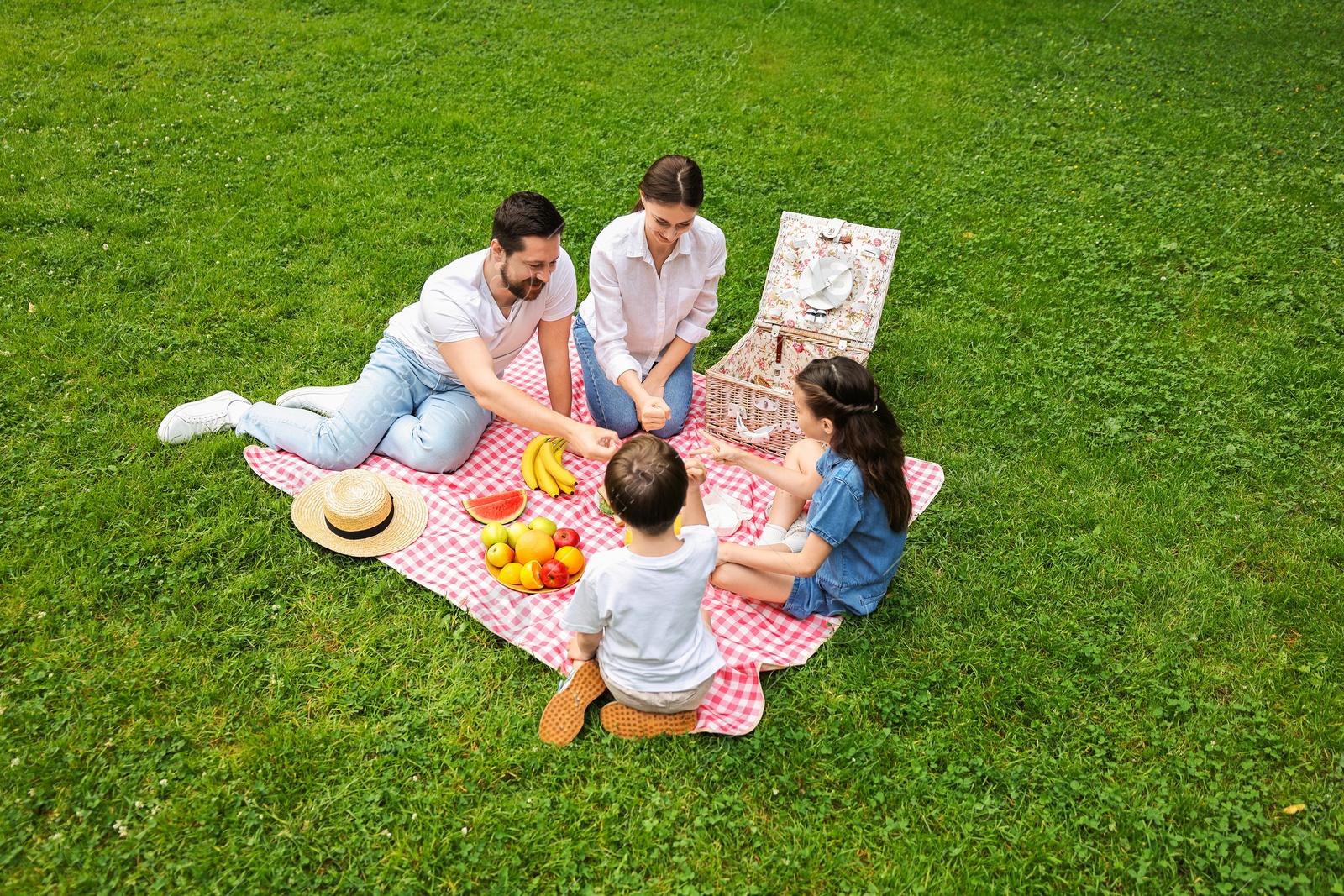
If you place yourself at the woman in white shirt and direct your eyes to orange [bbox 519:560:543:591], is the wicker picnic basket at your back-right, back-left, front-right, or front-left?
back-left

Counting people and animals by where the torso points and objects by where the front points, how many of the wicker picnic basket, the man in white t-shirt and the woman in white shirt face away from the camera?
0

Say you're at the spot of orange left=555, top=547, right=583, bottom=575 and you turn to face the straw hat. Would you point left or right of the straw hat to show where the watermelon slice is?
right

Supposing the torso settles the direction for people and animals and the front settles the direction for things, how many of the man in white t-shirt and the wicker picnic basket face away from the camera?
0

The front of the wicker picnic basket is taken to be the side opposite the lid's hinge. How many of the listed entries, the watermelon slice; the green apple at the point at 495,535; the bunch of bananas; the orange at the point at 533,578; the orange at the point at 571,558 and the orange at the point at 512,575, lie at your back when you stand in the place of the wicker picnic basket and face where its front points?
0

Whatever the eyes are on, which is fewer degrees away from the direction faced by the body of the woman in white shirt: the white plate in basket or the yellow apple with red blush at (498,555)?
the yellow apple with red blush

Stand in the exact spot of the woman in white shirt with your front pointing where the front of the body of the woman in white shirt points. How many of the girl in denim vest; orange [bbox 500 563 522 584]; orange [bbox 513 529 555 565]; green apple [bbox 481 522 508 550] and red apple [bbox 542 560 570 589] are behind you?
0

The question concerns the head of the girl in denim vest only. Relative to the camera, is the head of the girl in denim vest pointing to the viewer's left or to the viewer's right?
to the viewer's left

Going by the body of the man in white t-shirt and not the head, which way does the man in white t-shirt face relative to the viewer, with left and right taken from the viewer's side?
facing the viewer and to the right of the viewer

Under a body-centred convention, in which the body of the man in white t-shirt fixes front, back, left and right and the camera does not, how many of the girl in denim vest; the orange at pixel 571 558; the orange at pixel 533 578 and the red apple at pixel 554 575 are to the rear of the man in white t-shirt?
0

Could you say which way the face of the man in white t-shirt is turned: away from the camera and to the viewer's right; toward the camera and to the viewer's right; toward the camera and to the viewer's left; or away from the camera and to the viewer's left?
toward the camera and to the viewer's right

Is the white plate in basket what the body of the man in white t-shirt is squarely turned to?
no

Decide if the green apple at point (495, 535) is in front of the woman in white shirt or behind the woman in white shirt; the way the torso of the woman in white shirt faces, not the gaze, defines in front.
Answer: in front

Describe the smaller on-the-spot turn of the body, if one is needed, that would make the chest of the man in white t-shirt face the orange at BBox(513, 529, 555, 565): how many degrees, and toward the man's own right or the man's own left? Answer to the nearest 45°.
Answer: approximately 45° to the man's own right

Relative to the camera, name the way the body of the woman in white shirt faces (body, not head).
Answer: toward the camera

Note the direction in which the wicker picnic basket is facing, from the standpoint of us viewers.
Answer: facing the viewer and to the left of the viewer
